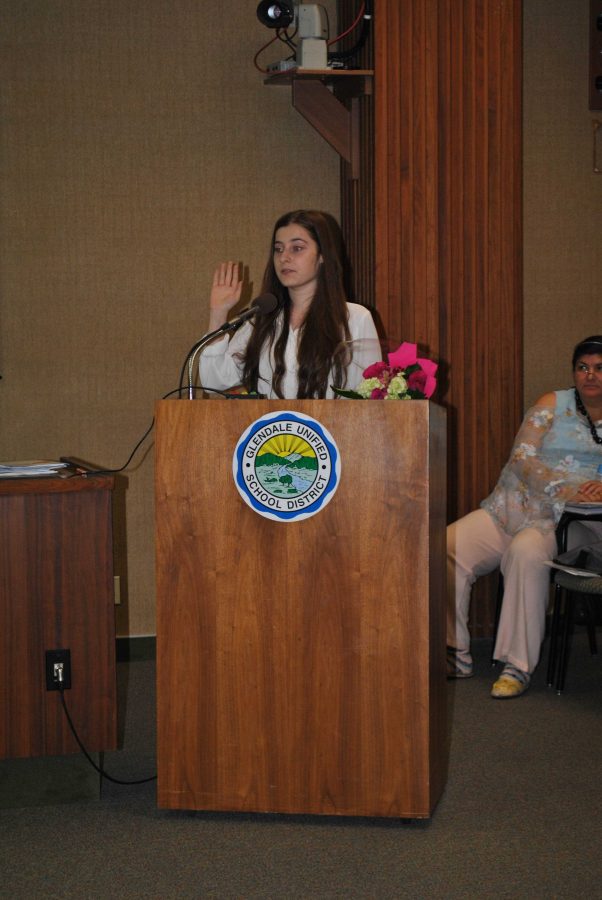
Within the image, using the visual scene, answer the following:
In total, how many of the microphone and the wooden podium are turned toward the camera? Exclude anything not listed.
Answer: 1

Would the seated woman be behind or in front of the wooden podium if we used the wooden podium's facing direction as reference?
behind

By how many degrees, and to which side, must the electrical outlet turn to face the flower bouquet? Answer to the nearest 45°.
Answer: approximately 45° to its left

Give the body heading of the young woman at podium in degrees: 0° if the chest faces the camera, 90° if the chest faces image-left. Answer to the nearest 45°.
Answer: approximately 45°

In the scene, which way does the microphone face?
to the viewer's right

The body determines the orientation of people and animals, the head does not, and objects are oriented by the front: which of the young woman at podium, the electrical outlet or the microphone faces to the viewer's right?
the microphone

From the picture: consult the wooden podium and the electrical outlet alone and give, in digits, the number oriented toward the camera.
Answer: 2

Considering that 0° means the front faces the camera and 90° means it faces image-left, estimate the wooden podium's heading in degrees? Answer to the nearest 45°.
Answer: approximately 0°

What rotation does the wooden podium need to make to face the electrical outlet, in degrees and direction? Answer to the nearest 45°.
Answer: approximately 90° to its right

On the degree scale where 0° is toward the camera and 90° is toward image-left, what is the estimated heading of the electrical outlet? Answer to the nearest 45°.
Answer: approximately 0°

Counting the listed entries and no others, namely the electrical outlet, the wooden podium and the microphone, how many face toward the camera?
2
